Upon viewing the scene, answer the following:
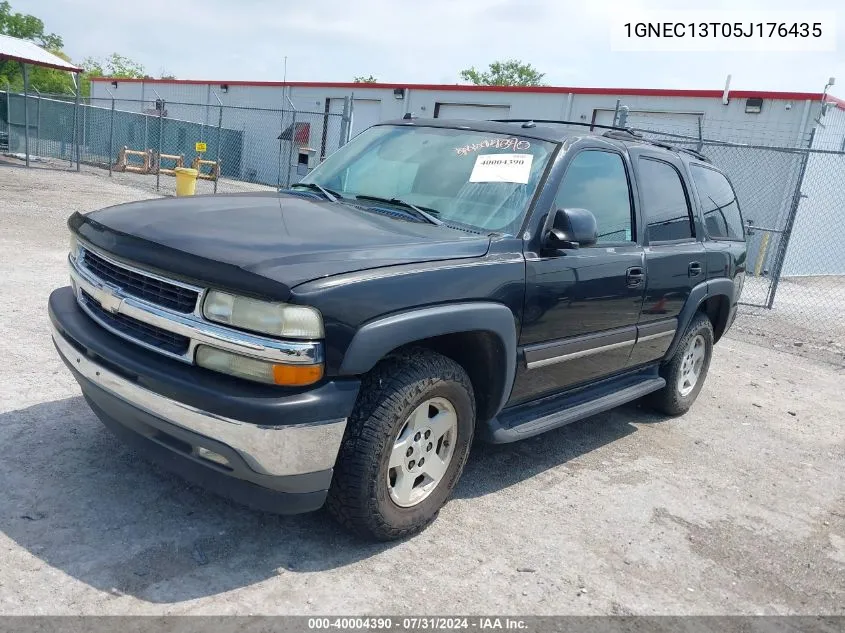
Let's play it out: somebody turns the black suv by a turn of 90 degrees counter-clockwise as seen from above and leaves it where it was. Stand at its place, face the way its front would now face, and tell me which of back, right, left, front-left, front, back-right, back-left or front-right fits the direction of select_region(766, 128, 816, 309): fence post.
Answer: left

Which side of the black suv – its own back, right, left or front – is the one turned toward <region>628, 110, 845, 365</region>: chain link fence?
back

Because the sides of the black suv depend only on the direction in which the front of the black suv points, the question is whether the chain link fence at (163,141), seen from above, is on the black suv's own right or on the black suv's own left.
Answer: on the black suv's own right

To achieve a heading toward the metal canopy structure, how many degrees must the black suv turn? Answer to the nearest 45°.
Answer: approximately 90° to its right

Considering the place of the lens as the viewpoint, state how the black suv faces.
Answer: facing the viewer and to the left of the viewer
